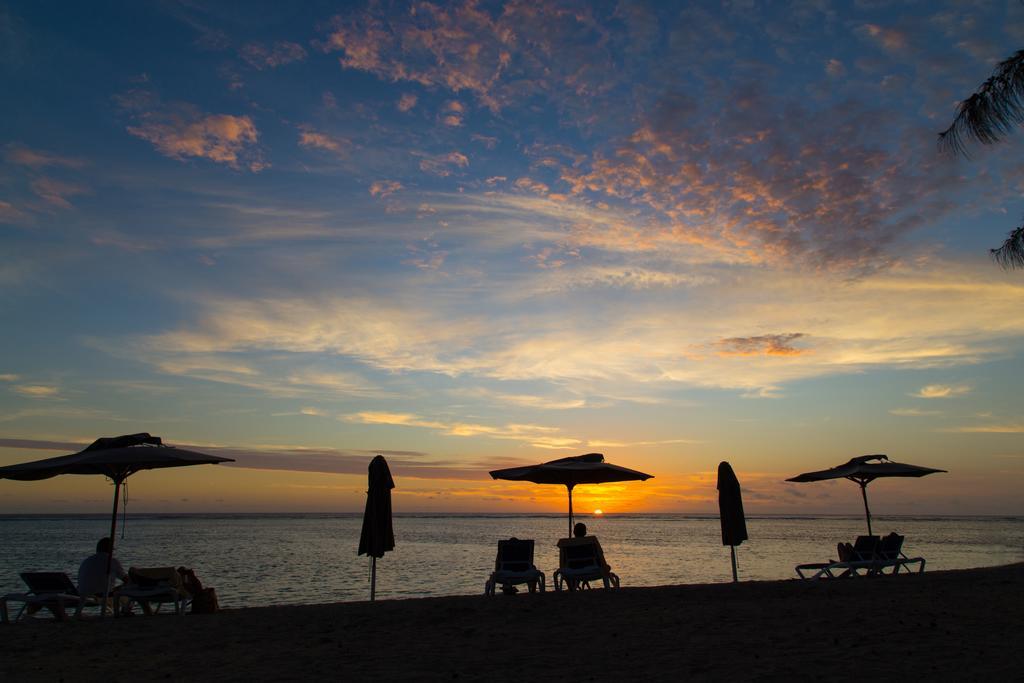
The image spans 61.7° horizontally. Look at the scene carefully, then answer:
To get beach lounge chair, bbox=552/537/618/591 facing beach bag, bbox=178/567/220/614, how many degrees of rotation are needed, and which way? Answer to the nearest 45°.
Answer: approximately 90° to its left

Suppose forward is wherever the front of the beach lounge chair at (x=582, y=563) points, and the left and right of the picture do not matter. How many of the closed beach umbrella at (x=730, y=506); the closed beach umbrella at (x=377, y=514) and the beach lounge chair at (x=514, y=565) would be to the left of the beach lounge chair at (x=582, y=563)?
2

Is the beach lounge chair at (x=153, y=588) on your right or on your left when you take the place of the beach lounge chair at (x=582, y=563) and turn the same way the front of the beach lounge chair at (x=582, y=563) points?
on your left

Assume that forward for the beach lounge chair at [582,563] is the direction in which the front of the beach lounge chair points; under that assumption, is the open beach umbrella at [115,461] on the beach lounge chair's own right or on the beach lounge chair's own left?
on the beach lounge chair's own left

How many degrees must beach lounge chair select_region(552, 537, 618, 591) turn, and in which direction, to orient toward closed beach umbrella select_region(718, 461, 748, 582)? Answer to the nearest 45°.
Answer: approximately 45° to its right

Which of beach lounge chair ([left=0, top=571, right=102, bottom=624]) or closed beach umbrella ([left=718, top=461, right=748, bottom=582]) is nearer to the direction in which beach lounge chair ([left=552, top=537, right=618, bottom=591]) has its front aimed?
the closed beach umbrella

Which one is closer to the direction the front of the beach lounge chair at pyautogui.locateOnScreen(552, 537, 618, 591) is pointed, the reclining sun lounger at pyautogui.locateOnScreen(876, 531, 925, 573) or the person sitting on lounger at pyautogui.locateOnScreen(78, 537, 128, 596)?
the reclining sun lounger

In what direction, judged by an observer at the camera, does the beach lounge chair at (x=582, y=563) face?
facing away from the viewer

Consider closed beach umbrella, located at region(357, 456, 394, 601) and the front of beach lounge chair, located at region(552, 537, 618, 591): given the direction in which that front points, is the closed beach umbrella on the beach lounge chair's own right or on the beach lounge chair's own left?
on the beach lounge chair's own left

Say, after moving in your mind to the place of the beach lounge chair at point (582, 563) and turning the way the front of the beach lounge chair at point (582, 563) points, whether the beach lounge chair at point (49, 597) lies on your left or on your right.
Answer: on your left

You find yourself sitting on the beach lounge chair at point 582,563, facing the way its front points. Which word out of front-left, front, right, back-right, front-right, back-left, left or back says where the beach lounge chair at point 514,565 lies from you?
left
